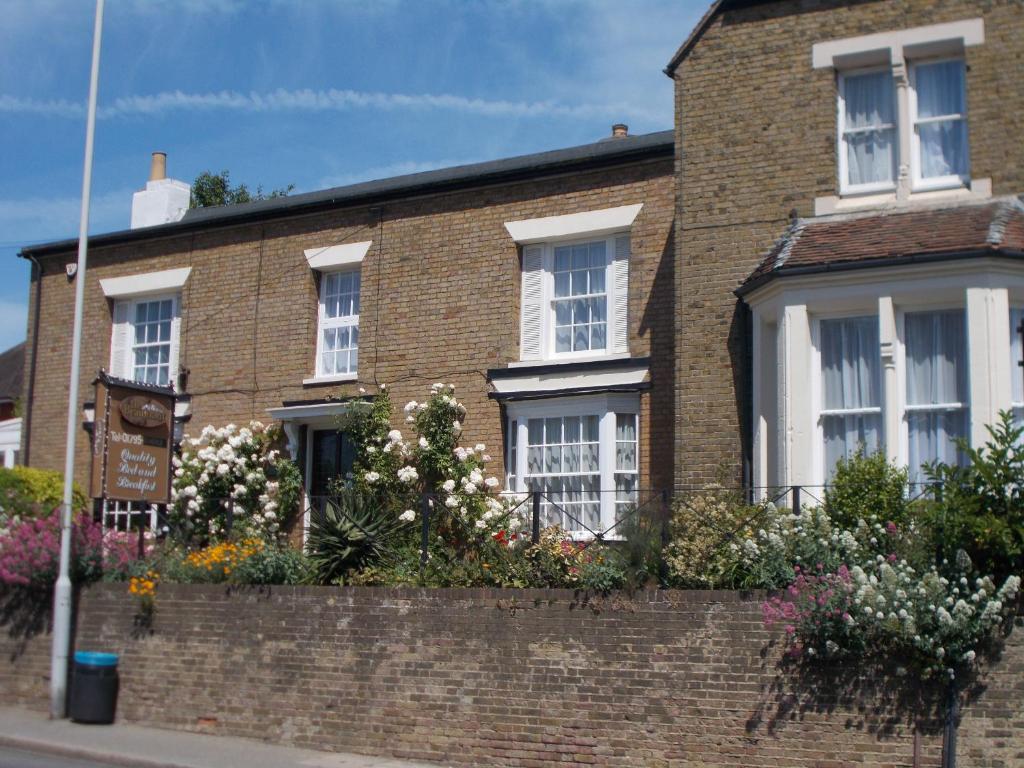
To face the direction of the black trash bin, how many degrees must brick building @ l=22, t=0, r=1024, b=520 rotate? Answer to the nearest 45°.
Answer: approximately 45° to its right

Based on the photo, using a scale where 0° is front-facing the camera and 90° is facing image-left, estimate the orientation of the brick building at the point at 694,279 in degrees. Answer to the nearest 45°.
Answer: approximately 45°

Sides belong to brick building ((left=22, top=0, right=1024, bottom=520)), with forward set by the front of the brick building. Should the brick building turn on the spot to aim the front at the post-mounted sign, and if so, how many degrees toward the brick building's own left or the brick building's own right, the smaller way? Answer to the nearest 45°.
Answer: approximately 45° to the brick building's own right
